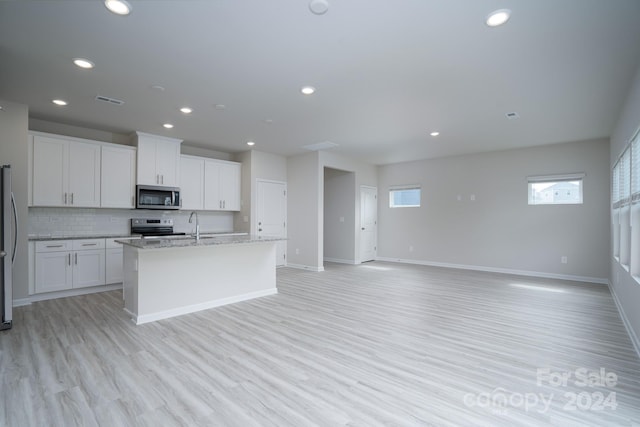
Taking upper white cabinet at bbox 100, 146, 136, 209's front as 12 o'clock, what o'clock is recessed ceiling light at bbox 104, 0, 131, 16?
The recessed ceiling light is roughly at 12 o'clock from the upper white cabinet.

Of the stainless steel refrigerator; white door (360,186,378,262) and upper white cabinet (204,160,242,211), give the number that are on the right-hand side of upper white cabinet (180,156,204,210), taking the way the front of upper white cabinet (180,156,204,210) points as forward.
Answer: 1

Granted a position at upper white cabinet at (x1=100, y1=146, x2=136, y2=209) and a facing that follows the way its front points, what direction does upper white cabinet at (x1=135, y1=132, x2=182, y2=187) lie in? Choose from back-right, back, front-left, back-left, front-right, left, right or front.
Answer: left

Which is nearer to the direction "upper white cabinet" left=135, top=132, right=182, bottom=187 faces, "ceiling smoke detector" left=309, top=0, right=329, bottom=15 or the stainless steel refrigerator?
the ceiling smoke detector

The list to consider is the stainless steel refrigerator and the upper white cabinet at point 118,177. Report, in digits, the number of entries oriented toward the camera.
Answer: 1

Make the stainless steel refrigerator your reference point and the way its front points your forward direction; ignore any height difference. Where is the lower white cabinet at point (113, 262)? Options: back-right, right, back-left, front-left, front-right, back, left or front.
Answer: front-left

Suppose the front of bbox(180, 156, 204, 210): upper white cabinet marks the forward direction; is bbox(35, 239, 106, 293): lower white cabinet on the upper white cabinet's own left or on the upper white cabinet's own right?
on the upper white cabinet's own right

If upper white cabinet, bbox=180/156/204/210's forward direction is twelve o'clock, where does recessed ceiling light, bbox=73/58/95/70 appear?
The recessed ceiling light is roughly at 2 o'clock from the upper white cabinet.

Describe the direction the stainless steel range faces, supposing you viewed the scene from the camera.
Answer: facing the viewer and to the right of the viewer

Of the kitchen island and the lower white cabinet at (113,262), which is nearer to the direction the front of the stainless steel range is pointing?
the kitchen island

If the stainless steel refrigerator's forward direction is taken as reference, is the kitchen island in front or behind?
in front

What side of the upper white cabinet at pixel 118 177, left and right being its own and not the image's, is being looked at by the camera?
front

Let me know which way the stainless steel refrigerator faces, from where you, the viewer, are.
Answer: facing to the right of the viewer

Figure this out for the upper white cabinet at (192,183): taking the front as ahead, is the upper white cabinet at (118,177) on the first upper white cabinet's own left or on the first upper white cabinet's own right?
on the first upper white cabinet's own right

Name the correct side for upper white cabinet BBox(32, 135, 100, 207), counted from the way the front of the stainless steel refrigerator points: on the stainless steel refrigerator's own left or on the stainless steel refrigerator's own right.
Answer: on the stainless steel refrigerator's own left

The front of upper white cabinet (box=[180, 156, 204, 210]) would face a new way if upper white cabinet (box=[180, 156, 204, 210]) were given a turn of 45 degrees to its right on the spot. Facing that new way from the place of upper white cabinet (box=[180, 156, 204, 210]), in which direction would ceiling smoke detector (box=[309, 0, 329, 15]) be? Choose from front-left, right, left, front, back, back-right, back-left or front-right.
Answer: front
